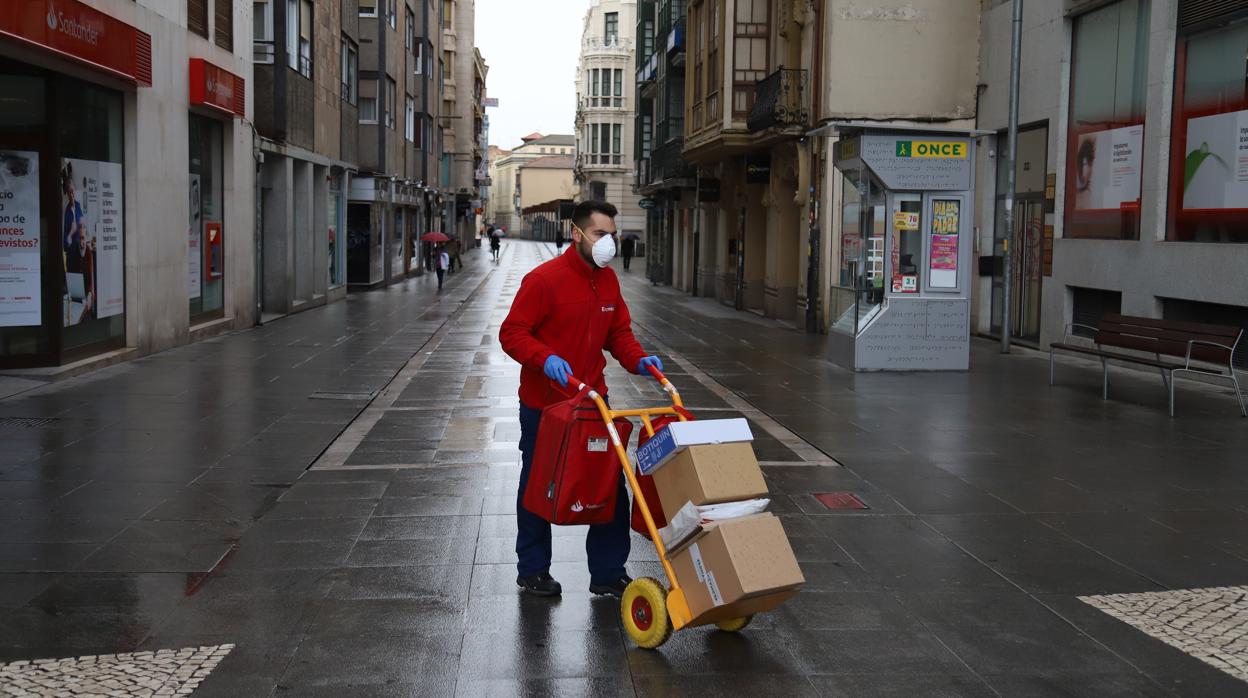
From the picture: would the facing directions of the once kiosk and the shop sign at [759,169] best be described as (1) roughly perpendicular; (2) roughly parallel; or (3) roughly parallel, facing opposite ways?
roughly perpendicular

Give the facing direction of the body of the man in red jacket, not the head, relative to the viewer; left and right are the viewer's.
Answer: facing the viewer and to the right of the viewer

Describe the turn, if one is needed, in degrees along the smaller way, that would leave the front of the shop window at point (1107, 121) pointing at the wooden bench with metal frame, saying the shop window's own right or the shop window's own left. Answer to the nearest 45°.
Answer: approximately 45° to the shop window's own left

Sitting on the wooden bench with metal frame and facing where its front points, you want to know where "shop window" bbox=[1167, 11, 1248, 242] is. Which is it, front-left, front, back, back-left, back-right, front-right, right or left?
back-right

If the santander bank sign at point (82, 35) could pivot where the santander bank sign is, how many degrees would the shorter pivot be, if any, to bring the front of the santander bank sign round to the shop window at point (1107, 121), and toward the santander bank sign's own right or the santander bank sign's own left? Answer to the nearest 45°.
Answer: approximately 45° to the santander bank sign's own left

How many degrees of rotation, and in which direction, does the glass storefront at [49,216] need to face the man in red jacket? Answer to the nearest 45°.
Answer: approximately 45° to its right

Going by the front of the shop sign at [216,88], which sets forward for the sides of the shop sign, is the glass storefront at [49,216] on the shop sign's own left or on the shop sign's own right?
on the shop sign's own right

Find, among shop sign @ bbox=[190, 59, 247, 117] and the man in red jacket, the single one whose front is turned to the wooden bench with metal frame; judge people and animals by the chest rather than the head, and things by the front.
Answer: the shop sign

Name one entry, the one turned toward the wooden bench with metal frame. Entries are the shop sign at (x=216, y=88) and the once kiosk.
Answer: the shop sign

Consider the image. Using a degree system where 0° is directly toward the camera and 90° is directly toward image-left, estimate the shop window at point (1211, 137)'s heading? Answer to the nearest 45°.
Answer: approximately 45°

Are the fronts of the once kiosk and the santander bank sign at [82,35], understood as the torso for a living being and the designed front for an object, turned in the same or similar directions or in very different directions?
very different directions

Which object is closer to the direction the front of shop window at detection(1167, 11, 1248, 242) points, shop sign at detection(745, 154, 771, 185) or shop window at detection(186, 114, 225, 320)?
the shop window

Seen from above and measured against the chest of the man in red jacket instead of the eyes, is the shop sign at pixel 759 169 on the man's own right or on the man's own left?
on the man's own left

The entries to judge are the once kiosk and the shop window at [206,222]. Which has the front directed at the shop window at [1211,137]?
the shop window at [206,222]
